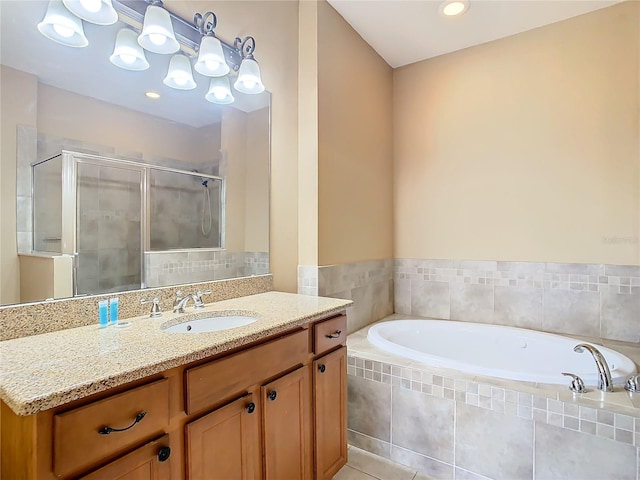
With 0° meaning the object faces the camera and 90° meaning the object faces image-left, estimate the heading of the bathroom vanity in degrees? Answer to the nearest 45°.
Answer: approximately 315°

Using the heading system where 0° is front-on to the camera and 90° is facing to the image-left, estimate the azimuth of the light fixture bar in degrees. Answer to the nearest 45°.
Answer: approximately 315°

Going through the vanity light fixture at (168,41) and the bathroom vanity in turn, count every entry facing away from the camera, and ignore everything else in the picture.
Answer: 0

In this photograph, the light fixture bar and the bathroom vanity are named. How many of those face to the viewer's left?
0

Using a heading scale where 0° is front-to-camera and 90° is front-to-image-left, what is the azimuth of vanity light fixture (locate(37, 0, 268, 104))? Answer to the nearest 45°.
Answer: approximately 315°

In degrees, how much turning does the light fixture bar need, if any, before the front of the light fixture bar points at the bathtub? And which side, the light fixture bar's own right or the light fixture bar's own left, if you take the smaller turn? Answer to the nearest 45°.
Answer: approximately 45° to the light fixture bar's own left
